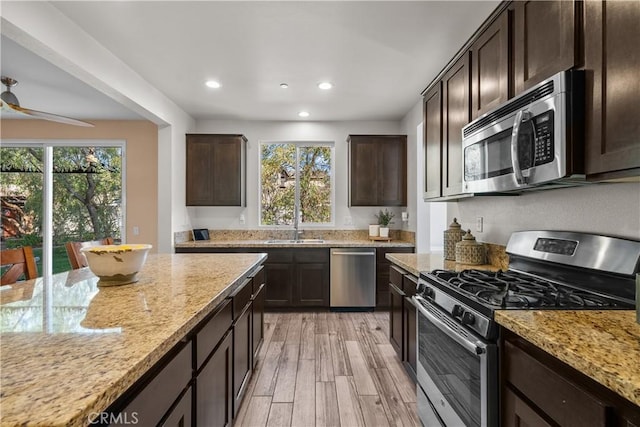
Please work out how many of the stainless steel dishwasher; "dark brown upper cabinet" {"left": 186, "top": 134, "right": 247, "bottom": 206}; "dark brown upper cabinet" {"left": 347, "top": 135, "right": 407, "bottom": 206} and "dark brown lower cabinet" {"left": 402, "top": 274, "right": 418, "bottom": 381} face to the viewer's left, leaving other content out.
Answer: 1

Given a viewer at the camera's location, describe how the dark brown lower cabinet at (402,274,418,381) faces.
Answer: facing to the left of the viewer

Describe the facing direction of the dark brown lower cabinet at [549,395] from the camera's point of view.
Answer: facing the viewer and to the left of the viewer

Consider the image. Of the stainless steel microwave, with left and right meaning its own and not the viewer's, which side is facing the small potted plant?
right

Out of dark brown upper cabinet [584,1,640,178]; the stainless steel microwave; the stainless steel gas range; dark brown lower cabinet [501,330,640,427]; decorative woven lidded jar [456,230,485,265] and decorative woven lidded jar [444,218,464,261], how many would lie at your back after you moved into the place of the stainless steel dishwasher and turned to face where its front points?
0

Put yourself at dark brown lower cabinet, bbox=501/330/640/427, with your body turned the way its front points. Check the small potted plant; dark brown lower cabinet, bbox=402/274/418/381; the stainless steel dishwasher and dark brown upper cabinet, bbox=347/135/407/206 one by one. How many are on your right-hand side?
4

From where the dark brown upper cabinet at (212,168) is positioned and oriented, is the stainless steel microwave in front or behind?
in front

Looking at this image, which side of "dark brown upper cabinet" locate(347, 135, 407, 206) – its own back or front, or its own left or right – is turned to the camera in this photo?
front

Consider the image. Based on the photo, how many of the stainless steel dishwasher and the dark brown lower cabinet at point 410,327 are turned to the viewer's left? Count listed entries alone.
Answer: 1

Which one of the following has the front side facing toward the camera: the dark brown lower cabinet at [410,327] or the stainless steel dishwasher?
the stainless steel dishwasher

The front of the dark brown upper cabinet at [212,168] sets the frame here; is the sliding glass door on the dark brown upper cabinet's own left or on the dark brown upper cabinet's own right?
on the dark brown upper cabinet's own right

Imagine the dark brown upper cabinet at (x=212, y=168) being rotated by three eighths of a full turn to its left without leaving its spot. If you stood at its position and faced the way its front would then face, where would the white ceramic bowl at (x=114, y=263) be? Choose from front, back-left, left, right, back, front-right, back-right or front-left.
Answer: back-right

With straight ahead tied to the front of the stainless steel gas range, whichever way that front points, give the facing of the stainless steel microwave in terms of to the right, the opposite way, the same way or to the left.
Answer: the same way

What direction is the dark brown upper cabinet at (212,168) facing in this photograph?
toward the camera

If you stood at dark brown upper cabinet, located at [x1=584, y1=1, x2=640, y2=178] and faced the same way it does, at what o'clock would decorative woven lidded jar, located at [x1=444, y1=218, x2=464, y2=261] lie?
The decorative woven lidded jar is roughly at 3 o'clock from the dark brown upper cabinet.

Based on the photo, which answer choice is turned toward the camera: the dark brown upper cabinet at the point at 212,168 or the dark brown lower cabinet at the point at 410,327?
the dark brown upper cabinet

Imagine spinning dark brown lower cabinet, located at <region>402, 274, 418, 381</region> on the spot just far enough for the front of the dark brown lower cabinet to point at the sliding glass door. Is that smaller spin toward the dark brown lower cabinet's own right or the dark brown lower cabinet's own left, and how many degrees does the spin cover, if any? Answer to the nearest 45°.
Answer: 0° — it already faces it

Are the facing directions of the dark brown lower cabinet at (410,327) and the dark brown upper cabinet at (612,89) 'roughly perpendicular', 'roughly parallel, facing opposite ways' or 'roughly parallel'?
roughly parallel

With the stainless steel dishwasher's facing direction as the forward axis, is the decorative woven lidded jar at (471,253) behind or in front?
in front
